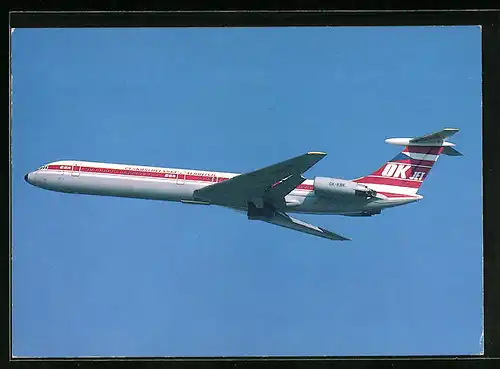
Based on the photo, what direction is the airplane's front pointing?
to the viewer's left
